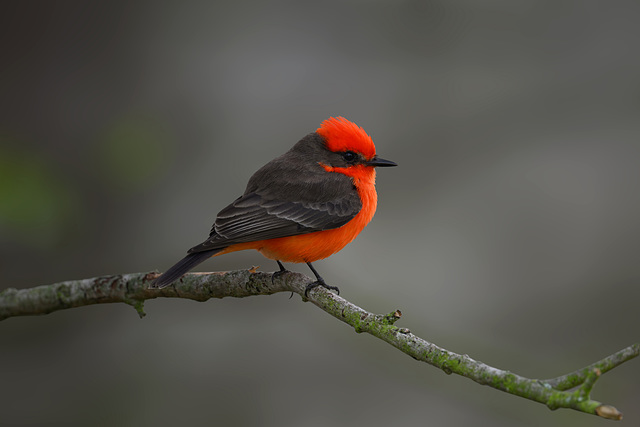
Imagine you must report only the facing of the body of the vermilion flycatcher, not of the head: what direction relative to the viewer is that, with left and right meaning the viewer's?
facing to the right of the viewer
